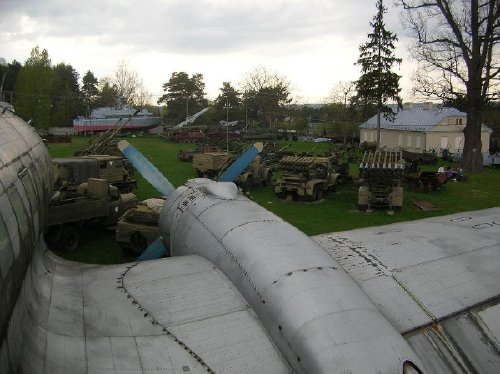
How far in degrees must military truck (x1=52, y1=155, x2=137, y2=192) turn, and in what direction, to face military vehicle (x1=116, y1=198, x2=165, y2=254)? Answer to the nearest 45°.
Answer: approximately 90° to its right

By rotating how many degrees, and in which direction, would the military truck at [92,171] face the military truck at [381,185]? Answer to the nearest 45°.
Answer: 0° — it already faces it

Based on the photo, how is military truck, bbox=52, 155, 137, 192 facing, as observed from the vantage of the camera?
facing to the right of the viewer

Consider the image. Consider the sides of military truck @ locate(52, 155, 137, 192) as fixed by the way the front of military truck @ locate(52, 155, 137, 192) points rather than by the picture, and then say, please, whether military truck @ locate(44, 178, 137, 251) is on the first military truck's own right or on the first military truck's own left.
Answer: on the first military truck's own right
